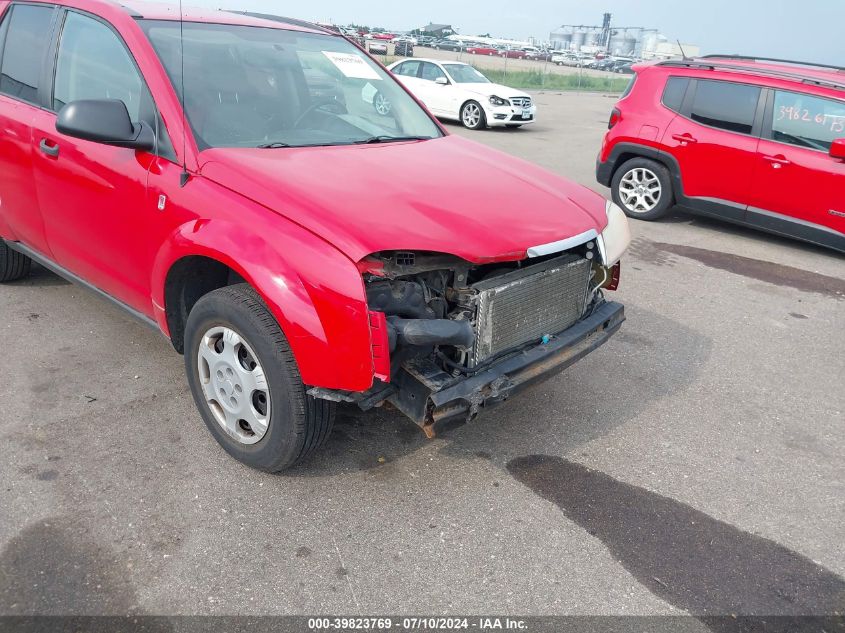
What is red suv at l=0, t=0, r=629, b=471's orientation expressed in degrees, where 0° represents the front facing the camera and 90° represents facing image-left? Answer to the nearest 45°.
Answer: approximately 315°

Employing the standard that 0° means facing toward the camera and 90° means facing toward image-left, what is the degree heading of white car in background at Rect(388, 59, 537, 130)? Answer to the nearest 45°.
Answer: approximately 315°

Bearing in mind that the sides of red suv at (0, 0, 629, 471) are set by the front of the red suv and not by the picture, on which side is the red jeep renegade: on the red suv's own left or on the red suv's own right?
on the red suv's own left
